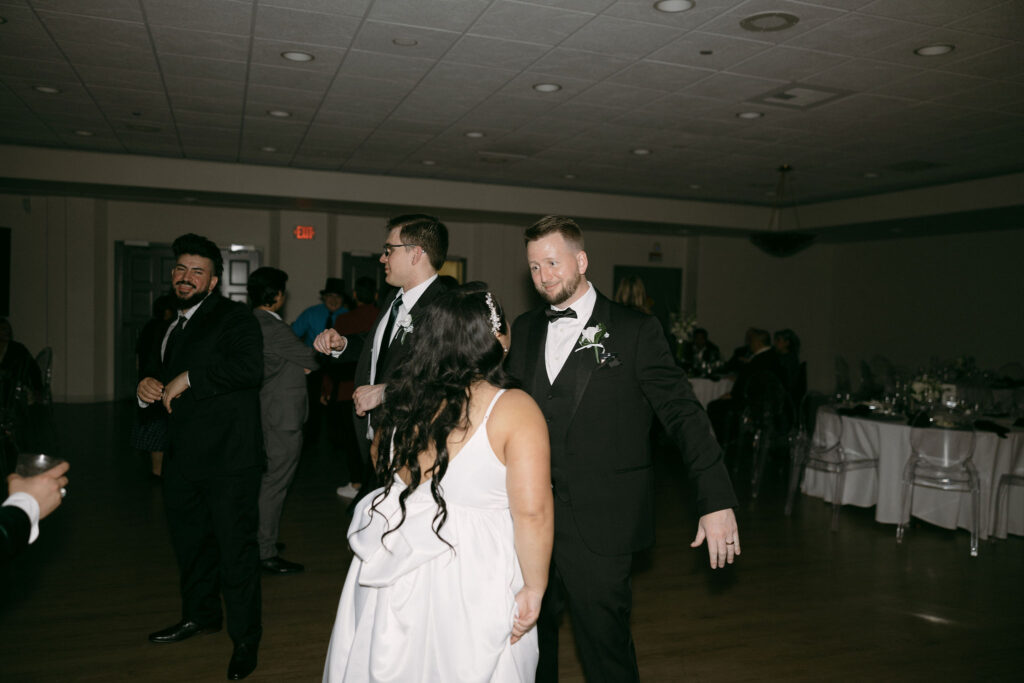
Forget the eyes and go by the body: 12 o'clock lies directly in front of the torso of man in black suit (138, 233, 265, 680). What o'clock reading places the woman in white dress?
The woman in white dress is roughly at 10 o'clock from the man in black suit.

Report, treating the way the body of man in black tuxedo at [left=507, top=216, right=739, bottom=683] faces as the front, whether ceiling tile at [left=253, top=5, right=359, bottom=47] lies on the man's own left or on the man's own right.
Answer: on the man's own right

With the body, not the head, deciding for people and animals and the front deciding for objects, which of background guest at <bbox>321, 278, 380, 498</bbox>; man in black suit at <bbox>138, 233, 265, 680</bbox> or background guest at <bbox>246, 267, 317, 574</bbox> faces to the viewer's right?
background guest at <bbox>246, 267, 317, 574</bbox>

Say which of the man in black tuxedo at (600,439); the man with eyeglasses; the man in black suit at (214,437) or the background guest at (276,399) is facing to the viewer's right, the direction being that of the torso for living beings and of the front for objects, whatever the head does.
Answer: the background guest

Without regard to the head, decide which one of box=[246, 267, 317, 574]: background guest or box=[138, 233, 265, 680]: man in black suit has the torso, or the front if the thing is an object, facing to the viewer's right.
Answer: the background guest

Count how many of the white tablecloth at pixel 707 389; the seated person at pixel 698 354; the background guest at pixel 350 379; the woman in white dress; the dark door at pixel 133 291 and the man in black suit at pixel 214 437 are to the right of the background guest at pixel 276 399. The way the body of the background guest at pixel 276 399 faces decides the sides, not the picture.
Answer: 2

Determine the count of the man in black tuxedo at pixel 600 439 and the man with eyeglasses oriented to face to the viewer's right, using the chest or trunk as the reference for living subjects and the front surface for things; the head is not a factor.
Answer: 0

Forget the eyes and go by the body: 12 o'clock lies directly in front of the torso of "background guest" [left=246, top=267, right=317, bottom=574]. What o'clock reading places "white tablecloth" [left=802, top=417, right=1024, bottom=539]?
The white tablecloth is roughly at 12 o'clock from the background guest.

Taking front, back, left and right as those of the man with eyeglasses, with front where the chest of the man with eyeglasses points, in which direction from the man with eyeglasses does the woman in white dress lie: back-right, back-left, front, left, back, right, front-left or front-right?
front-left

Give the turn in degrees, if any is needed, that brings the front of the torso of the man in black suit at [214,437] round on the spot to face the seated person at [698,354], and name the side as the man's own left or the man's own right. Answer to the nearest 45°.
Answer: approximately 180°

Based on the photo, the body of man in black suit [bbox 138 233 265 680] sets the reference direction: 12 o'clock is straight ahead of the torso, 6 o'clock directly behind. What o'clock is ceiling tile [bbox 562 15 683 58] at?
The ceiling tile is roughly at 7 o'clock from the man in black suit.

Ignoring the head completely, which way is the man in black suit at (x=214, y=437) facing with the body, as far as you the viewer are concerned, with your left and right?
facing the viewer and to the left of the viewer

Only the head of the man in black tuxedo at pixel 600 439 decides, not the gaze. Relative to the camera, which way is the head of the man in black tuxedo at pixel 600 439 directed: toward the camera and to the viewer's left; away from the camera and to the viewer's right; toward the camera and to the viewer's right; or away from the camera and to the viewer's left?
toward the camera and to the viewer's left
